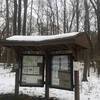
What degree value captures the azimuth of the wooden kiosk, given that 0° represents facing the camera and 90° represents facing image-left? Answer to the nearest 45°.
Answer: approximately 45°
